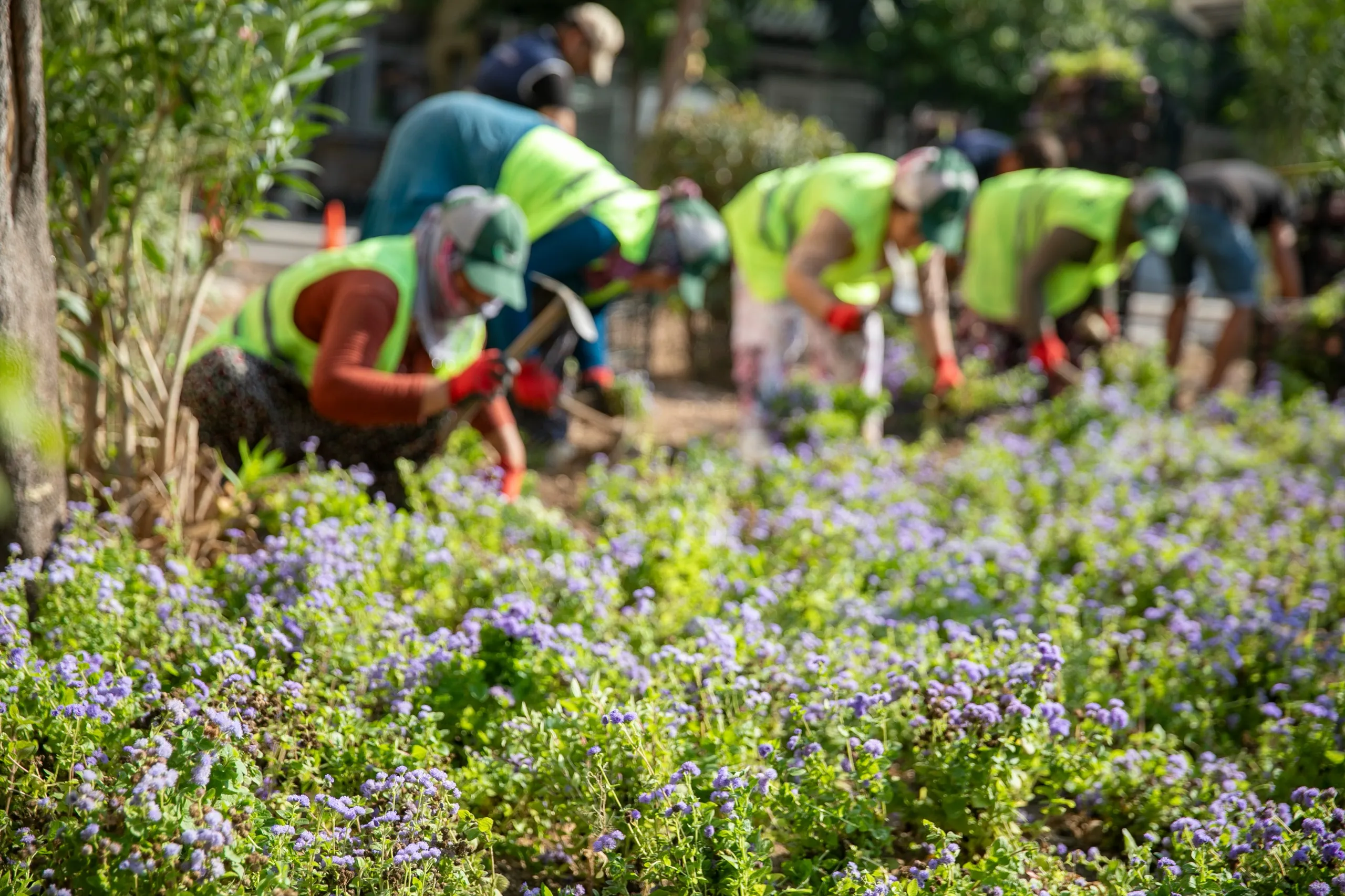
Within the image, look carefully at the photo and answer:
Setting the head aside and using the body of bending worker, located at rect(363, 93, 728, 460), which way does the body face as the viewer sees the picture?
to the viewer's right

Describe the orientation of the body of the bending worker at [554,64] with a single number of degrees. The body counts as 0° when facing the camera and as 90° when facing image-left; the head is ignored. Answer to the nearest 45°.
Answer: approximately 270°

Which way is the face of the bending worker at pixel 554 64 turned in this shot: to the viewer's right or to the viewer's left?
to the viewer's right

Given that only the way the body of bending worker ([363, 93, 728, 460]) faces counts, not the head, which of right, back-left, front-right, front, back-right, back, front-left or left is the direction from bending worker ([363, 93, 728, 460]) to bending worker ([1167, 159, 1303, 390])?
front-left

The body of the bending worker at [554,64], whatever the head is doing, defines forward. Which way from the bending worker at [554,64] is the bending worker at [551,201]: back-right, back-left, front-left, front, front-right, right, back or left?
right

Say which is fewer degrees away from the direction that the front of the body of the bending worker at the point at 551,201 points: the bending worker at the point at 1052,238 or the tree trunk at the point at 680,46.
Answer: the bending worker

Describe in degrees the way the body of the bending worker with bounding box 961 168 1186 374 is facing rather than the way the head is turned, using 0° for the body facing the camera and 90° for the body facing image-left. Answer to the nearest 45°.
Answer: approximately 270°

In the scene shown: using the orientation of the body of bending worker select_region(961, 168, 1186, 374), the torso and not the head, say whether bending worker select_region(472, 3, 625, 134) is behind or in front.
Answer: behind

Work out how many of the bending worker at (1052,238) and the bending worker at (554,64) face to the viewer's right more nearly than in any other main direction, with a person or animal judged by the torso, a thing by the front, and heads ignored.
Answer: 2

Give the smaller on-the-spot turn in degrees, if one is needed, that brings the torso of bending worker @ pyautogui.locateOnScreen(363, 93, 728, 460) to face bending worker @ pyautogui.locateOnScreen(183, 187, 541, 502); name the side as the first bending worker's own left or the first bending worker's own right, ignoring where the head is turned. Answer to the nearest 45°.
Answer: approximately 90° to the first bending worker's own right
